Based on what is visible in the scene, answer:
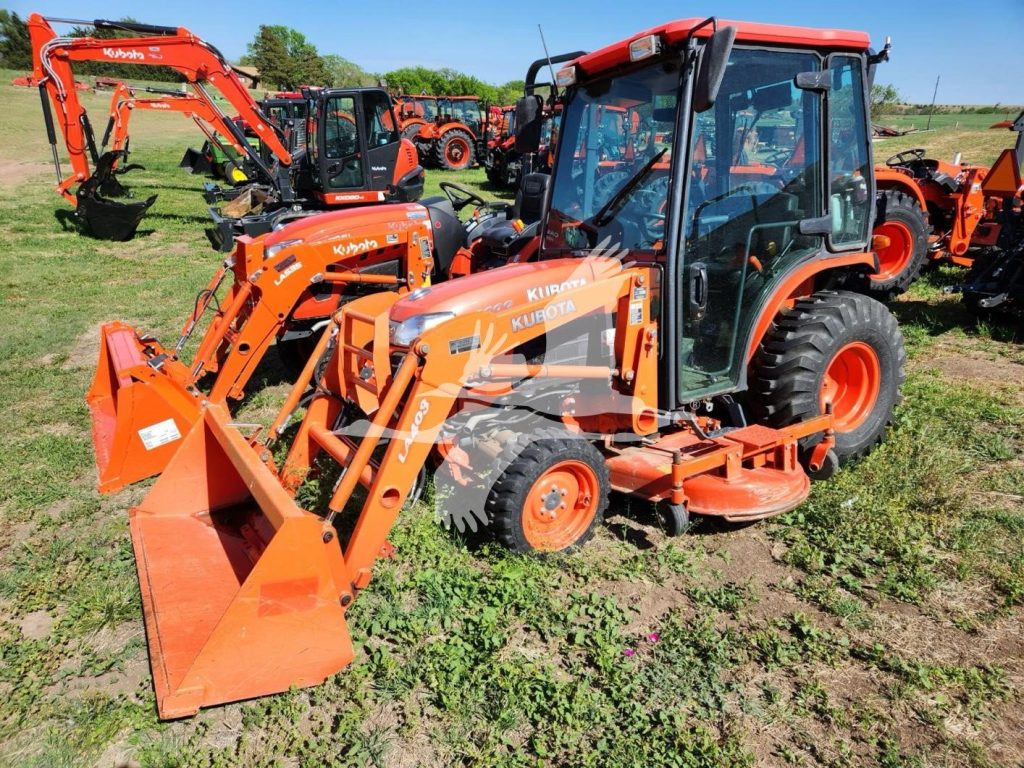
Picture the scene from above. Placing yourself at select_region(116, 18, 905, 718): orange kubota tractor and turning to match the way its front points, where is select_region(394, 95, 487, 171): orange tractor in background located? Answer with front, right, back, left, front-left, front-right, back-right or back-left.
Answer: back-right

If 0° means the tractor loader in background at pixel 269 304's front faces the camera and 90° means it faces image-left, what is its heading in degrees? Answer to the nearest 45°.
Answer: approximately 45°

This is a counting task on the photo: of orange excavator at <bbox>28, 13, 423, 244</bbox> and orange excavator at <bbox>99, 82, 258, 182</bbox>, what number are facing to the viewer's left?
2

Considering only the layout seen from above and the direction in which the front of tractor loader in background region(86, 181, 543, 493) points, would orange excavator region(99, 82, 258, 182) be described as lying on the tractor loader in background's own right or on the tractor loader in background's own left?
on the tractor loader in background's own right

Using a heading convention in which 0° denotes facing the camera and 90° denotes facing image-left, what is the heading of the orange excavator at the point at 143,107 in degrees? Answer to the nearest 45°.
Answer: approximately 90°

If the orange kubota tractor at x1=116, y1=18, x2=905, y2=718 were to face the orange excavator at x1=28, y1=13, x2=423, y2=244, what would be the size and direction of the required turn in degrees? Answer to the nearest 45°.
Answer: approximately 90° to its right

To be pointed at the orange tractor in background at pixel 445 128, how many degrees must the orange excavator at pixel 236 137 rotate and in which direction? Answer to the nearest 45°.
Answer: approximately 135° to its right

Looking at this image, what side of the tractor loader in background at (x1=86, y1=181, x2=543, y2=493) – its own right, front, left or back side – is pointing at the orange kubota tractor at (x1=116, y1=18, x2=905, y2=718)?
left

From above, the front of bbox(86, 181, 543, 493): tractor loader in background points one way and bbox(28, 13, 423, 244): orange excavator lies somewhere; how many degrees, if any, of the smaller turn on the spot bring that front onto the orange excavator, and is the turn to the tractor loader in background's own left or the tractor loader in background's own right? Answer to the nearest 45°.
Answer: approximately 135° to the tractor loader in background's own right

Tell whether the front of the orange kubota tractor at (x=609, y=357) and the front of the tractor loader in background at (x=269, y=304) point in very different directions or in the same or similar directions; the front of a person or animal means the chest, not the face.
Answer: same or similar directions

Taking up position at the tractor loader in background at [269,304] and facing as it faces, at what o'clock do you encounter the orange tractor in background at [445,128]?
The orange tractor in background is roughly at 5 o'clock from the tractor loader in background.

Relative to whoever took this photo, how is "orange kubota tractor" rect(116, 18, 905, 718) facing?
facing the viewer and to the left of the viewer

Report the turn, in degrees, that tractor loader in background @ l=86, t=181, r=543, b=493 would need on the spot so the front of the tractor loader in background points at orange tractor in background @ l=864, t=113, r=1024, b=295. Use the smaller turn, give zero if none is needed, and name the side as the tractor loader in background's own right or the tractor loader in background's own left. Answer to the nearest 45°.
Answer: approximately 135° to the tractor loader in background's own left

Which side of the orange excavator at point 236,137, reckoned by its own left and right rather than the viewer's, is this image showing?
left

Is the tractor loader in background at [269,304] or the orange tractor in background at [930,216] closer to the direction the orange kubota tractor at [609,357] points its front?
the tractor loader in background

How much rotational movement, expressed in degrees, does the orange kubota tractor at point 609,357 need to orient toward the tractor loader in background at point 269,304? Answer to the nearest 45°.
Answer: approximately 90° to its right

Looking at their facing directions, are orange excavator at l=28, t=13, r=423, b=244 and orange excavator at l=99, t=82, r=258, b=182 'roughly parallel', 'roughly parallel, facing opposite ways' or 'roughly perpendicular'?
roughly parallel
